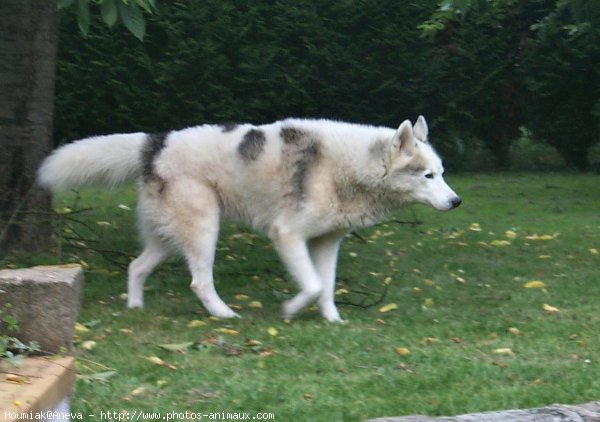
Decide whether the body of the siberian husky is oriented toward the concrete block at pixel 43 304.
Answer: no

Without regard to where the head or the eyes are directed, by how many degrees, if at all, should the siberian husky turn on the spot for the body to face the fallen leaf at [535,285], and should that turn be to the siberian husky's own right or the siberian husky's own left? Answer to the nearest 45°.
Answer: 0° — it already faces it

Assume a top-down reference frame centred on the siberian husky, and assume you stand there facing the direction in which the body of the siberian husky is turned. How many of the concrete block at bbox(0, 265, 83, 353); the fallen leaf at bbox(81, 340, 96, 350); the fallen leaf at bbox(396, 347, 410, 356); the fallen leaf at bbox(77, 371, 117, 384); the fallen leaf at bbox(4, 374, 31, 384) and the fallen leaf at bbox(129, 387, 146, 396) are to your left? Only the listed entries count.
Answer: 0

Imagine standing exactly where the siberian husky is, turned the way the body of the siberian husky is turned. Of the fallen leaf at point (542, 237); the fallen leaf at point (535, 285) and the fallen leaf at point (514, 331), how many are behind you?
0

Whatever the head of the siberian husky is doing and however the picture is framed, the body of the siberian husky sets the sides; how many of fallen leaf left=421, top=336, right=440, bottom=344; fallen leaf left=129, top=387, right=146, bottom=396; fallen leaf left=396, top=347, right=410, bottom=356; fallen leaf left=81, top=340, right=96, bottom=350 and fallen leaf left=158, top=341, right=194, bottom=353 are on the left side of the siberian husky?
0

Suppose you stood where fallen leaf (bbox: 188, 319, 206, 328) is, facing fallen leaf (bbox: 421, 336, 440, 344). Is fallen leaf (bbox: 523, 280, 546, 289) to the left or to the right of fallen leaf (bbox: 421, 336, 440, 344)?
left

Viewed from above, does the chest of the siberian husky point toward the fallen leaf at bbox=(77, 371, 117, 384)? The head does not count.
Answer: no

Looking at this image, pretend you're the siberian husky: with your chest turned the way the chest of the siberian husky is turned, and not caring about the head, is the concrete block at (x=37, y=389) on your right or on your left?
on your right

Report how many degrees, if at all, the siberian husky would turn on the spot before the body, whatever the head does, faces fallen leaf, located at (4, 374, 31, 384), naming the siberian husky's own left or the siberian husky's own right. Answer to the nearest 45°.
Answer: approximately 90° to the siberian husky's own right

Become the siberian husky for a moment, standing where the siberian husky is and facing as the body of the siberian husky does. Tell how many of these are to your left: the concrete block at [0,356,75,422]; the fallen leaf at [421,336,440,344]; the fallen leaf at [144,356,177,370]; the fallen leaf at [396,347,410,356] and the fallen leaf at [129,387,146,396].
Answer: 0

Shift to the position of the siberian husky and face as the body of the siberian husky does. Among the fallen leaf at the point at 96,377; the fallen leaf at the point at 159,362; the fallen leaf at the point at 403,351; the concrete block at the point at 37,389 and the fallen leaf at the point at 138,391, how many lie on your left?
0

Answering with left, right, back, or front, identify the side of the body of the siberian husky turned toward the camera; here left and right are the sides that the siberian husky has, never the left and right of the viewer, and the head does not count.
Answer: right

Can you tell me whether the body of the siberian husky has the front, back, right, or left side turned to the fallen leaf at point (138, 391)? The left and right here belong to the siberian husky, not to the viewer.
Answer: right

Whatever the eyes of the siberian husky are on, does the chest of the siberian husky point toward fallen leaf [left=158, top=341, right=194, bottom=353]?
no

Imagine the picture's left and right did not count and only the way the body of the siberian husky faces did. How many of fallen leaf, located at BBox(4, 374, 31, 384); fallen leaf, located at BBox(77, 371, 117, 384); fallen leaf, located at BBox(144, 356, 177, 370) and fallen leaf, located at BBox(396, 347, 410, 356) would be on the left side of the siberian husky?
0

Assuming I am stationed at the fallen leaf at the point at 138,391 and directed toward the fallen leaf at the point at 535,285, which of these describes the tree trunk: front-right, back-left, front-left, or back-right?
front-left

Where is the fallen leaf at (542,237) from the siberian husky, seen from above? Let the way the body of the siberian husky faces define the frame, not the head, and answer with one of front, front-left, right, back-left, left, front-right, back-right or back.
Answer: front-left

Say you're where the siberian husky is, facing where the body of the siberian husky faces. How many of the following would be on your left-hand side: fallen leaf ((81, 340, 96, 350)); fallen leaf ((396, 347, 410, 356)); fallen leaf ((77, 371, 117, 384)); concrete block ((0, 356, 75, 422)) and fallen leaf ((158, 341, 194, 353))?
0

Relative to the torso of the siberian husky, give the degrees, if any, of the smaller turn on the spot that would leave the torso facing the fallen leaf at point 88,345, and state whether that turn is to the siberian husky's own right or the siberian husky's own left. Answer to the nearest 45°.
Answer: approximately 135° to the siberian husky's own right
